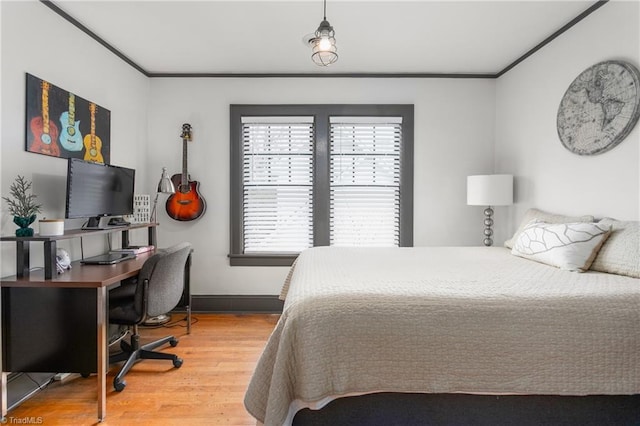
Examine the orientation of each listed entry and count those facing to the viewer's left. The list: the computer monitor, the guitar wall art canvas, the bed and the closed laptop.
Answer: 1

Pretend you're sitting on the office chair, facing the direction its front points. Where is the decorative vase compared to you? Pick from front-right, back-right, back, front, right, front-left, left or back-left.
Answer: front-left

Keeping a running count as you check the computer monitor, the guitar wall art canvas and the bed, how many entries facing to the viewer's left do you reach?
1

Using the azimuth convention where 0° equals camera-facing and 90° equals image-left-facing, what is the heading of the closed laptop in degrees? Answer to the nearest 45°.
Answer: approximately 315°

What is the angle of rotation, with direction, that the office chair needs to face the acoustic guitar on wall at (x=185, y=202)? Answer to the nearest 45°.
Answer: approximately 45° to its right

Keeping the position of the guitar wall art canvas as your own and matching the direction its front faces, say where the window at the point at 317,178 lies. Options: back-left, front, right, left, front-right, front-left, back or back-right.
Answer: front-left

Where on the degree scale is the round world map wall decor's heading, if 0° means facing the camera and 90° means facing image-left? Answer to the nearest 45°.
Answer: approximately 45°

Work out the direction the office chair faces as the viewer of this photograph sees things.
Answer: facing away from the viewer and to the left of the viewer

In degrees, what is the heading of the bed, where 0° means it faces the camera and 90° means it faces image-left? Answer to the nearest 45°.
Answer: approximately 90°

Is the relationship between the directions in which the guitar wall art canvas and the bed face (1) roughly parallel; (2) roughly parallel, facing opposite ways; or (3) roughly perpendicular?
roughly parallel, facing opposite ways

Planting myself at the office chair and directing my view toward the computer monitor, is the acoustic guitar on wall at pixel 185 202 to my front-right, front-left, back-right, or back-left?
front-right

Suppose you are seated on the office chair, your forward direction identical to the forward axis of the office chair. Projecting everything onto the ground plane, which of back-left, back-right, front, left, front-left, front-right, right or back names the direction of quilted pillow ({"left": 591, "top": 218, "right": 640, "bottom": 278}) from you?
back

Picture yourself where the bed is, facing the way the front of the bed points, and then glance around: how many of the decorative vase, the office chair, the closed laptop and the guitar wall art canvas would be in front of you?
4

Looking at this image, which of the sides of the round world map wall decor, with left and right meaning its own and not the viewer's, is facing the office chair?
front

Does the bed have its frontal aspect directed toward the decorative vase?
yes

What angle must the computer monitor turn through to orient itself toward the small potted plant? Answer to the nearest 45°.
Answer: approximately 90° to its right

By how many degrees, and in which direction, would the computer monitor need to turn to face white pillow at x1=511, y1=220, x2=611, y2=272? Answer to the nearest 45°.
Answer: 0° — it already faces it
